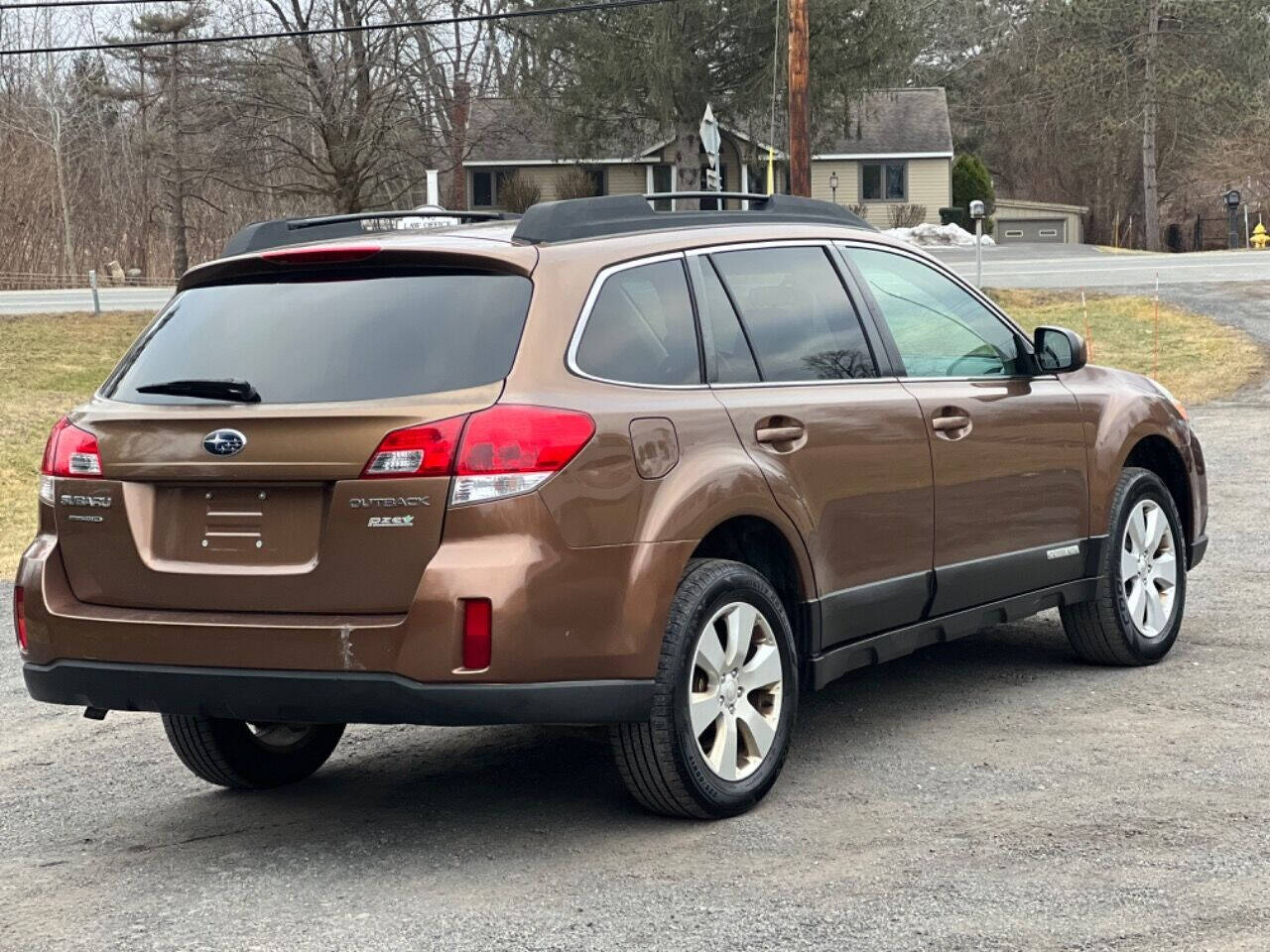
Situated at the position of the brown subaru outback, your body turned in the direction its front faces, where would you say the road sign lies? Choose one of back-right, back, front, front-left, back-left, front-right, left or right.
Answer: front-left

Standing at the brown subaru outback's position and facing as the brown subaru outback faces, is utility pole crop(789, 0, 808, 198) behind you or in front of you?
in front

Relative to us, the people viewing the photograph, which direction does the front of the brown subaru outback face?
facing away from the viewer and to the right of the viewer
